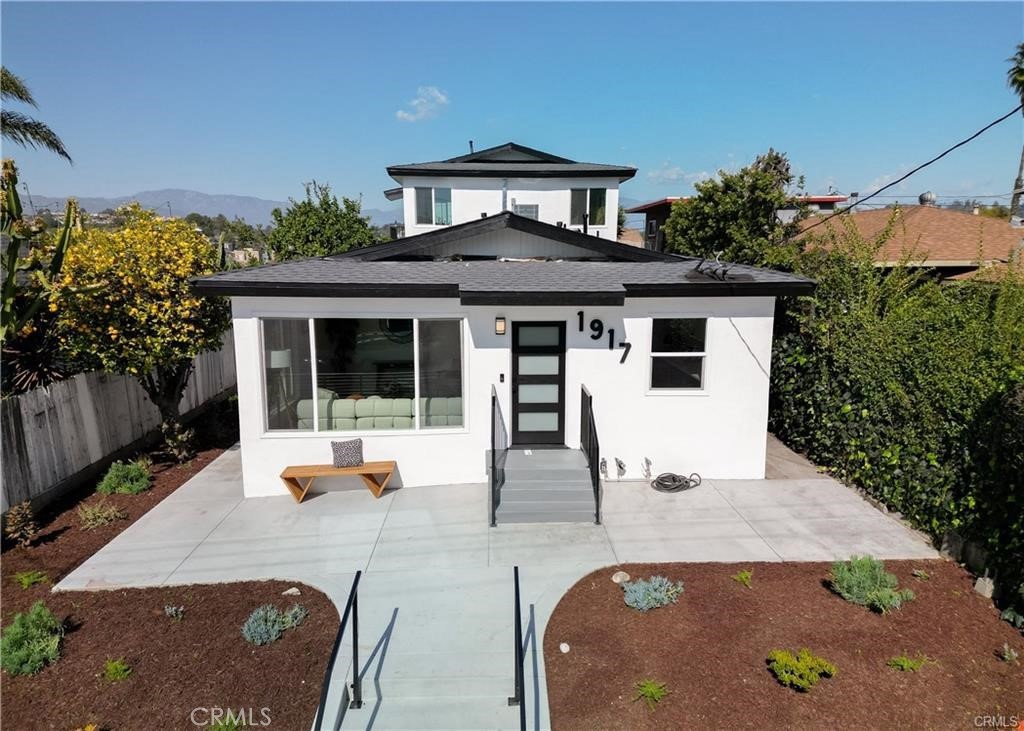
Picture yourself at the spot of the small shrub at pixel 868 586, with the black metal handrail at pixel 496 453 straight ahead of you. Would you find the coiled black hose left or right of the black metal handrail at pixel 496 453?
right

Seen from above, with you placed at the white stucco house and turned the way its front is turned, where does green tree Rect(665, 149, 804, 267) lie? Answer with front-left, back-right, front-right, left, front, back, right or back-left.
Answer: back-left

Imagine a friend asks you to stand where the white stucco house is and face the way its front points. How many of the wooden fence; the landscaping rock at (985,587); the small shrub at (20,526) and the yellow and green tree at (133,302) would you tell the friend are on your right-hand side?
3

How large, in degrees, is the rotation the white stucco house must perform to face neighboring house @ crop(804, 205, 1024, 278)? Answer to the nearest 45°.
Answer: approximately 135° to its left

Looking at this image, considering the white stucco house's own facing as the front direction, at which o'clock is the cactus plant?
The cactus plant is roughly at 3 o'clock from the white stucco house.

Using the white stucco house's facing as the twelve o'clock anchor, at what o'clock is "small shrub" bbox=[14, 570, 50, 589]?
The small shrub is roughly at 2 o'clock from the white stucco house.

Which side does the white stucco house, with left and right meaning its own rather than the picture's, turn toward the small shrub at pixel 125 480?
right

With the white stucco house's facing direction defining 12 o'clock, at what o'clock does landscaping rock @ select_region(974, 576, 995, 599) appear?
The landscaping rock is roughly at 10 o'clock from the white stucco house.

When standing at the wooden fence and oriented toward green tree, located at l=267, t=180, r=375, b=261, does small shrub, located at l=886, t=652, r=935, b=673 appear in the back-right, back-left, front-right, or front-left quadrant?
back-right

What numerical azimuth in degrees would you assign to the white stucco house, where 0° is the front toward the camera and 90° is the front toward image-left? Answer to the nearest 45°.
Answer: approximately 0°

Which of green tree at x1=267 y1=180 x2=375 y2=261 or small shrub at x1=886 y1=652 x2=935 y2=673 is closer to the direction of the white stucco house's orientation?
the small shrub

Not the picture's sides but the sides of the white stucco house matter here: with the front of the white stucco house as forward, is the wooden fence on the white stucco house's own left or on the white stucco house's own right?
on the white stucco house's own right

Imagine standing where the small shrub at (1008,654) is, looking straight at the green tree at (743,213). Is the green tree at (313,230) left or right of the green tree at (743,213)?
left

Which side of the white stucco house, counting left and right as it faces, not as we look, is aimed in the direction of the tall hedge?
left

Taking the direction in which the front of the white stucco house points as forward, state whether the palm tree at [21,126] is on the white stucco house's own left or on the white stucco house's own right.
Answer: on the white stucco house's own right
